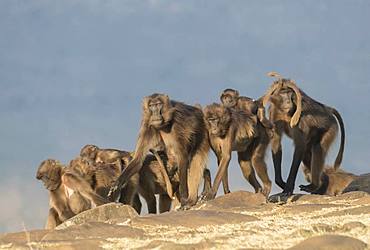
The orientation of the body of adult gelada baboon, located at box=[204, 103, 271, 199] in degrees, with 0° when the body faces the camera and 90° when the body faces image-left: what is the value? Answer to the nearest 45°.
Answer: approximately 45°

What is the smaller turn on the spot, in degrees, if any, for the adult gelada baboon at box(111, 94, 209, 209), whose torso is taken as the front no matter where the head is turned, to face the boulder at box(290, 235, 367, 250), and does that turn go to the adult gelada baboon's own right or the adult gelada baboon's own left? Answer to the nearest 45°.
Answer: approximately 45° to the adult gelada baboon's own left

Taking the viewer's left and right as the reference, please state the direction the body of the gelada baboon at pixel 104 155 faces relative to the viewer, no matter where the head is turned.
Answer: facing to the left of the viewer

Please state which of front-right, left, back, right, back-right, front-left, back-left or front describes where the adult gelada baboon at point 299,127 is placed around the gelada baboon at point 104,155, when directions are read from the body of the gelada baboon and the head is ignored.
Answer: back

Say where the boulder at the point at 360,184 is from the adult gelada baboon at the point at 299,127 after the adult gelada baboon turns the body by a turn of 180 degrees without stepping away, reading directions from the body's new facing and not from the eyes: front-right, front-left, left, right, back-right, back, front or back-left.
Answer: front

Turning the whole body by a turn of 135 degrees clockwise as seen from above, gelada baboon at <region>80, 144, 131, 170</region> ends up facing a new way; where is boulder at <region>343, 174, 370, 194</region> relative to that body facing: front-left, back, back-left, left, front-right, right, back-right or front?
front-right

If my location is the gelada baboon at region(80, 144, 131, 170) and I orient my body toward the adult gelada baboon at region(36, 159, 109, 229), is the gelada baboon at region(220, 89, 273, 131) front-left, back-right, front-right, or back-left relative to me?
back-left

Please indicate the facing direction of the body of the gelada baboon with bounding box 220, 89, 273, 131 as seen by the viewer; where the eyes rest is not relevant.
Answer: to the viewer's left

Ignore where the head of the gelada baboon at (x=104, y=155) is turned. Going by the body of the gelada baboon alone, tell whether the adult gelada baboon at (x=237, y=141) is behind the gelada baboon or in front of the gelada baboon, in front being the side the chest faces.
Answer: behind

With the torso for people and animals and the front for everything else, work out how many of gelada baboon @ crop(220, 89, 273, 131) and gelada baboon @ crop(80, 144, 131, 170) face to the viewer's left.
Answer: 2

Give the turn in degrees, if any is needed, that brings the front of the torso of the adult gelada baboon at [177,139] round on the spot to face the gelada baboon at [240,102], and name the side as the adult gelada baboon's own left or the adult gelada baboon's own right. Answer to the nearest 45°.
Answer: approximately 180°
